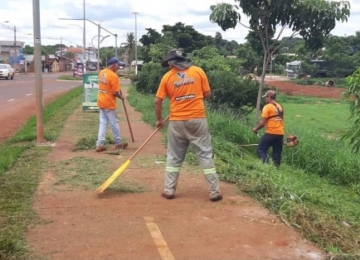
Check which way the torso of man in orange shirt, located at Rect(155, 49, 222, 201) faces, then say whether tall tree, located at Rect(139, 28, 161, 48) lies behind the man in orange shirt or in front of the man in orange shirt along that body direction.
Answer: in front

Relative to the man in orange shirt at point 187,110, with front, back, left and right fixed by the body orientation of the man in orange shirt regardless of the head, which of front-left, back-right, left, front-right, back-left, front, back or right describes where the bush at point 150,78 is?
front

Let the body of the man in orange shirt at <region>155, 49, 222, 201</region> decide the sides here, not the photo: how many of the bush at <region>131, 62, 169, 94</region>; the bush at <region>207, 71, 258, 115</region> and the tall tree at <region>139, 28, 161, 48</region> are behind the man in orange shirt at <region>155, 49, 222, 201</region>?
0

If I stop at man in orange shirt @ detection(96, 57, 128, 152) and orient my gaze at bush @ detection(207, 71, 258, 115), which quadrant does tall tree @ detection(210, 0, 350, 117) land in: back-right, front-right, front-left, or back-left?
front-right

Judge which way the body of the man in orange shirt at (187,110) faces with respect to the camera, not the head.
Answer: away from the camera

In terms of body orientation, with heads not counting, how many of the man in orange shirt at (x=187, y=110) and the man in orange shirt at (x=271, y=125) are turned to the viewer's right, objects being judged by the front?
0

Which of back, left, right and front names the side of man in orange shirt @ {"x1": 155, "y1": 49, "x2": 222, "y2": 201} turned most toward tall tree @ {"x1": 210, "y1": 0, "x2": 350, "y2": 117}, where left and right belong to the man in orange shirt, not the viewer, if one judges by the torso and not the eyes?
front

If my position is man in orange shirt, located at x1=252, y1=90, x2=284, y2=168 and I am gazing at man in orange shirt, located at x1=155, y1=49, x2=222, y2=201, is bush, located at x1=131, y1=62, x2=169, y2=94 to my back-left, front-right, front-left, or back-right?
back-right

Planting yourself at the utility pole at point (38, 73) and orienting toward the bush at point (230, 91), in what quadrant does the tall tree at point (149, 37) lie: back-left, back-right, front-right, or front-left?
front-left
